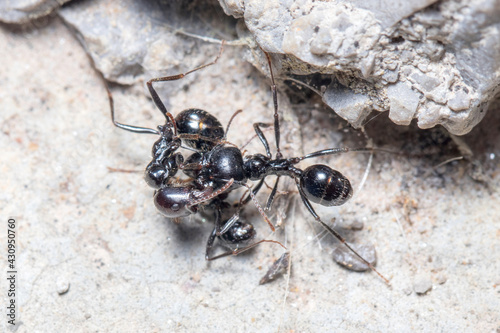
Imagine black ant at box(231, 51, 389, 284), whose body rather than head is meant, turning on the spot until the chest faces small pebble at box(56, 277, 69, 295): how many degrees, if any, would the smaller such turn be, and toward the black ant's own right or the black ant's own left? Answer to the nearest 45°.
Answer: approximately 45° to the black ant's own left

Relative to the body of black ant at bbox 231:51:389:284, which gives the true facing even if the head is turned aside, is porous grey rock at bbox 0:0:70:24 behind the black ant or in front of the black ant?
in front

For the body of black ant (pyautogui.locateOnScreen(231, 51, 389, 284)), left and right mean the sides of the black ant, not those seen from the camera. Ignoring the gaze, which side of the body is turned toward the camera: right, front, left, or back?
left

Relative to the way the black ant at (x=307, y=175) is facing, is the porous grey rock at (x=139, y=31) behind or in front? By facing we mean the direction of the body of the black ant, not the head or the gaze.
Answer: in front
